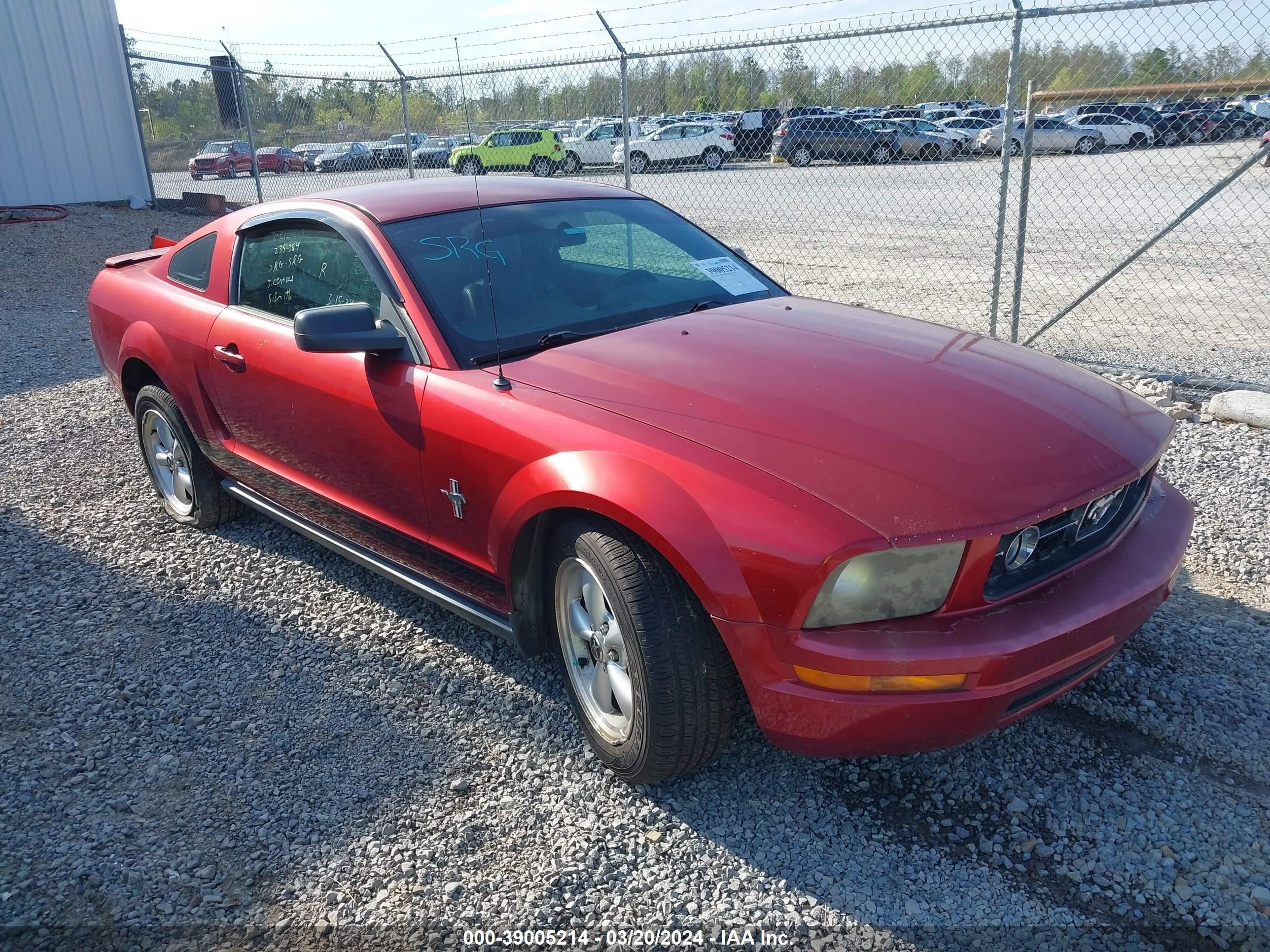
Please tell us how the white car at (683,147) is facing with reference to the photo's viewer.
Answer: facing to the left of the viewer

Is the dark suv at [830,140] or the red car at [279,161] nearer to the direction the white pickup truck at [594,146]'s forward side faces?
the red car

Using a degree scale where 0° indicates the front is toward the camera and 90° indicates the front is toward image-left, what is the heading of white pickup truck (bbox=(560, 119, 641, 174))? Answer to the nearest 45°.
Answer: approximately 90°

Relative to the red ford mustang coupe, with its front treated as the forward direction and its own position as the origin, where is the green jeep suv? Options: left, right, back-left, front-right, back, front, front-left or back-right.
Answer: back-left

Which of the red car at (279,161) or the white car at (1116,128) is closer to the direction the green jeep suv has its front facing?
the red car

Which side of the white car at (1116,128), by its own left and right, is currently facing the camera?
right
